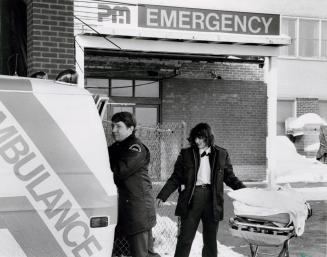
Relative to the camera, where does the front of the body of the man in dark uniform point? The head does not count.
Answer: to the viewer's left

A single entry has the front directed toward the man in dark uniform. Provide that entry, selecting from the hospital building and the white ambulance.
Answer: the hospital building

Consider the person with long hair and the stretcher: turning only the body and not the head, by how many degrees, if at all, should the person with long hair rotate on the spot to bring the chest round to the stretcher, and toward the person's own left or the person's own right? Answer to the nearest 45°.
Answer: approximately 45° to the person's own left

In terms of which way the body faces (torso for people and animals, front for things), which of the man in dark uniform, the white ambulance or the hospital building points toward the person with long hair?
the hospital building

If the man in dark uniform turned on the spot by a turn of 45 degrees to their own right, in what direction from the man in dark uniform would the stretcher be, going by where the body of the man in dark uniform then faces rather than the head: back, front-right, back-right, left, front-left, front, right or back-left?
back-right

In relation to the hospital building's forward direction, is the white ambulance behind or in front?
in front

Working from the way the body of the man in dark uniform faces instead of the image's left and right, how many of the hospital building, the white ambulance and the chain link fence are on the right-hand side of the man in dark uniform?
2

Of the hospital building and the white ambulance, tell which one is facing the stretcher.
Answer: the hospital building

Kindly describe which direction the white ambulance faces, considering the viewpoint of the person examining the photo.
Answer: facing to the left of the viewer

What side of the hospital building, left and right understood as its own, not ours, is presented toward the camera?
front

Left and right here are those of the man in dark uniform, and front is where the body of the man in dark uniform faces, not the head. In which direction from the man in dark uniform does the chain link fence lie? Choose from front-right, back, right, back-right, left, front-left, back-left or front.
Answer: right

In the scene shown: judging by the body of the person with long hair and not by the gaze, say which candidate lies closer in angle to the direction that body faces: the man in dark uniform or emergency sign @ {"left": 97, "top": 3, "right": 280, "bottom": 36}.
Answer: the man in dark uniform

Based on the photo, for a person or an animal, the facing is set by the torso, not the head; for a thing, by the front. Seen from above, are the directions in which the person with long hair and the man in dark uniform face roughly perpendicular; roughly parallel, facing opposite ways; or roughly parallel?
roughly perpendicular

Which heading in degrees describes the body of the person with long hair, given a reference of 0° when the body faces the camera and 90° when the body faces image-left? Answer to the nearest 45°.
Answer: approximately 0°
